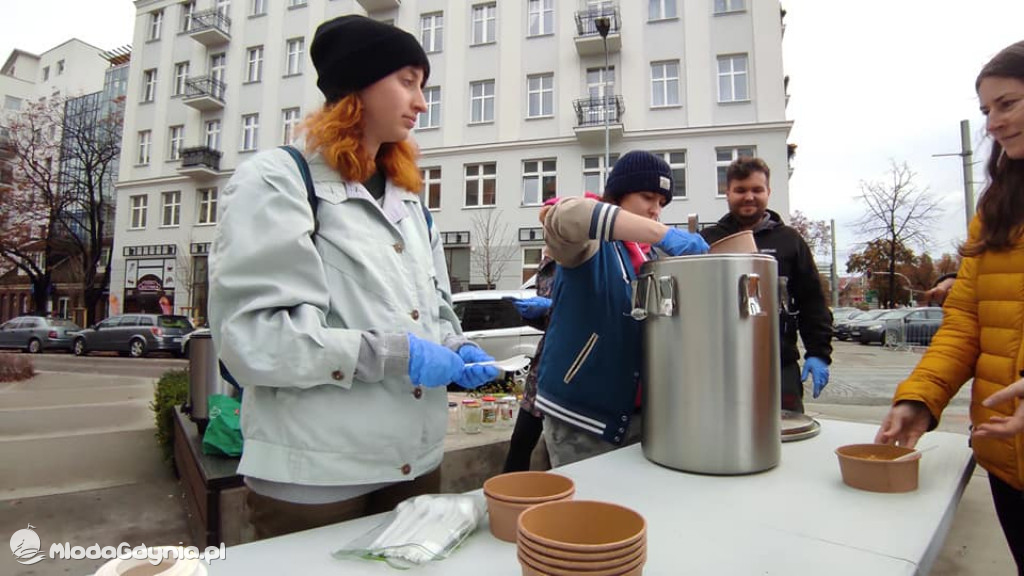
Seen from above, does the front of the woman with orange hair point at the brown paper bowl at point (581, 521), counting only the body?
yes

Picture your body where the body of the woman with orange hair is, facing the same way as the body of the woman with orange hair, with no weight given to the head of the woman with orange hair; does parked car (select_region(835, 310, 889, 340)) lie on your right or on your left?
on your left

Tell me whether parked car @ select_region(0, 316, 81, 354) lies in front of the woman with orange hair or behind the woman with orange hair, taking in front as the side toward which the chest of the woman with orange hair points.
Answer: behind

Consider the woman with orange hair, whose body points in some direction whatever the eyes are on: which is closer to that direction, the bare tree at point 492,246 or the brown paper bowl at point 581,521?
the brown paper bowl

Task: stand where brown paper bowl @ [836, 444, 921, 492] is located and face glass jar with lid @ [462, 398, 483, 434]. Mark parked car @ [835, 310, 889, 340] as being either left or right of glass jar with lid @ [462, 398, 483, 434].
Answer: right

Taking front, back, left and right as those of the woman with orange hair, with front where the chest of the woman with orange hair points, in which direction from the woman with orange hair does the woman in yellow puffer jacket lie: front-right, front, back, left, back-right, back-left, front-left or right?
front-left

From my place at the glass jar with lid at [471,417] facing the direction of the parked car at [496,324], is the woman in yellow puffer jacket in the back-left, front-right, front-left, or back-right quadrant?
back-right

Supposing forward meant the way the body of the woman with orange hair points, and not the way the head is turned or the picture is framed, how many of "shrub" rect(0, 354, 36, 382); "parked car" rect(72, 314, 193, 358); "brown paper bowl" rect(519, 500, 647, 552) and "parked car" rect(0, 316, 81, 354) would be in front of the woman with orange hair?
1

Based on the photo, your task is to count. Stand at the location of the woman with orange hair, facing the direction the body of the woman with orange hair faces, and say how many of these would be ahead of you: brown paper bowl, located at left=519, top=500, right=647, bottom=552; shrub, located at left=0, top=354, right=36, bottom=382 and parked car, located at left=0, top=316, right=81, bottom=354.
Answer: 1

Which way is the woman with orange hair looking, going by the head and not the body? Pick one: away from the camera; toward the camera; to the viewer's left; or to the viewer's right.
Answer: to the viewer's right

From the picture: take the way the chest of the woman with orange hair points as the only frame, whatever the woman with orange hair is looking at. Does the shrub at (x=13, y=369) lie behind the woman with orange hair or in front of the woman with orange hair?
behind

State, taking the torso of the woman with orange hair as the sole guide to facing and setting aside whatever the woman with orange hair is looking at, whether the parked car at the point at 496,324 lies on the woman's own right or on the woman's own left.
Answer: on the woman's own left

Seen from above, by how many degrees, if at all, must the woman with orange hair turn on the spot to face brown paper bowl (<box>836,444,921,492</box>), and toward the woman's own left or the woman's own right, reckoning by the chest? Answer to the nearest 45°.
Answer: approximately 45° to the woman's own left

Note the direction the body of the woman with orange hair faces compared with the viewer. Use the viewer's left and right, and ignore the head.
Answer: facing the viewer and to the right of the viewer

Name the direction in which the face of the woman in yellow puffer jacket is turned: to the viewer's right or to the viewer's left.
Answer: to the viewer's left
